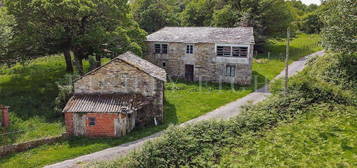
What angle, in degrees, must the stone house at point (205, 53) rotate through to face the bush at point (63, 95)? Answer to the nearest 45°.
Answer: approximately 45° to its right

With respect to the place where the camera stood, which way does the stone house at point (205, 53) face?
facing the viewer

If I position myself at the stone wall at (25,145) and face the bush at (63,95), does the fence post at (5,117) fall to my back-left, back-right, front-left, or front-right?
front-left

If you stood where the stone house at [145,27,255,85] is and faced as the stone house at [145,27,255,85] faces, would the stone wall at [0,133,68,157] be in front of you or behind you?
in front

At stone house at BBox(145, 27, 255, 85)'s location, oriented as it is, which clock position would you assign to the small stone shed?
The small stone shed is roughly at 1 o'clock from the stone house.

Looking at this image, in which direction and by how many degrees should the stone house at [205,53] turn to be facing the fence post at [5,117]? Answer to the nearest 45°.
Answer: approximately 45° to its right

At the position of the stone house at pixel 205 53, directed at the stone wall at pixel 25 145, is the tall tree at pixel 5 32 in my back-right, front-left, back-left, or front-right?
front-right

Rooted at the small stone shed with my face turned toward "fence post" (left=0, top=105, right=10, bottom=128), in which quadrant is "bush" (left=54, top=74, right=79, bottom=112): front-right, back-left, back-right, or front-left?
front-right

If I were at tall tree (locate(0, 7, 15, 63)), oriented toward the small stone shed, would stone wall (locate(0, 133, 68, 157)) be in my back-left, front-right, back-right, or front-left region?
front-right

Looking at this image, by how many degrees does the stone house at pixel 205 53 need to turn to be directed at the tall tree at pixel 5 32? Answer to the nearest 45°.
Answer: approximately 45° to its right
